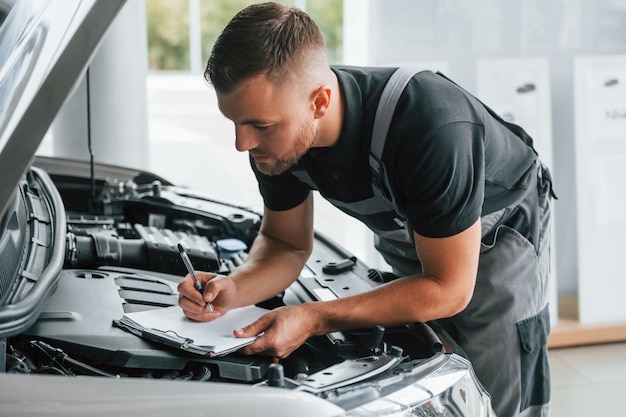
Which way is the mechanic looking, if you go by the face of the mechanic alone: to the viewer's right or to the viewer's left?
to the viewer's left

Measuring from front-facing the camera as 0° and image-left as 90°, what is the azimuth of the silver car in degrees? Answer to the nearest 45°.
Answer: approximately 270°
